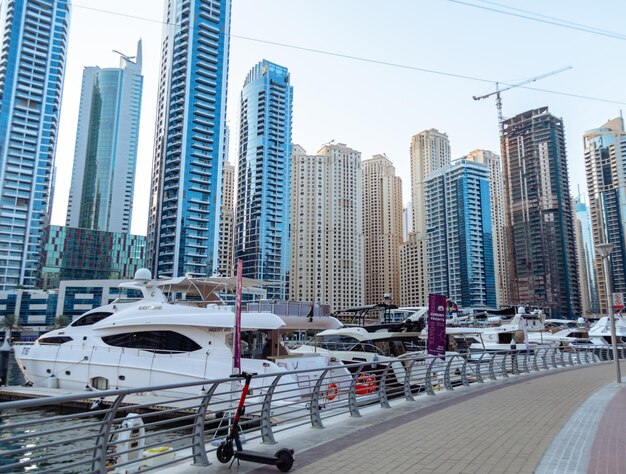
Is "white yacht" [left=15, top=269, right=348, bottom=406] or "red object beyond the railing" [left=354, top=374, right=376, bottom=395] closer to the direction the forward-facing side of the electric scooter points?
the white yacht

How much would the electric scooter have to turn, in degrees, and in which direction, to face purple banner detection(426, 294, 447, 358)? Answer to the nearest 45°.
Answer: approximately 90° to its right

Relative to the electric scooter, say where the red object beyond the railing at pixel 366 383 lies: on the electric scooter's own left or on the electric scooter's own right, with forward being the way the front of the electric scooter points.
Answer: on the electric scooter's own right

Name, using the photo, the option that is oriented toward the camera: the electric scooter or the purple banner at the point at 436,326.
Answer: the purple banner

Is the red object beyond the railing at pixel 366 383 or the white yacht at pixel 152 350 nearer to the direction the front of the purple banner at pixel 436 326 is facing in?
the red object beyond the railing

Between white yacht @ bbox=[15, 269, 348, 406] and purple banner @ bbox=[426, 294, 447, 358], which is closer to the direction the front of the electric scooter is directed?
the white yacht

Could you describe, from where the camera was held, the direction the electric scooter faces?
facing away from the viewer and to the left of the viewer

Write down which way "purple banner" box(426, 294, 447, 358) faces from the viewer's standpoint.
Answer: facing the viewer

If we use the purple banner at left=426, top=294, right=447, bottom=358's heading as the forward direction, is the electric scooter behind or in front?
in front

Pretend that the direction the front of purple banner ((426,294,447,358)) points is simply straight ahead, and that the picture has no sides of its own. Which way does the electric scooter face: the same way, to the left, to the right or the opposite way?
to the right

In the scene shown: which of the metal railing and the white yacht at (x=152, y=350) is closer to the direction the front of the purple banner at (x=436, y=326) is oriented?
the metal railing

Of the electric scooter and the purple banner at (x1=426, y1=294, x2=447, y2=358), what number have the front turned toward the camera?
1

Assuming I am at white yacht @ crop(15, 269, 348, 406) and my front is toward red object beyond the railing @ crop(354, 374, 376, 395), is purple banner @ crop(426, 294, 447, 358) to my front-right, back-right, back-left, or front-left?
front-left
